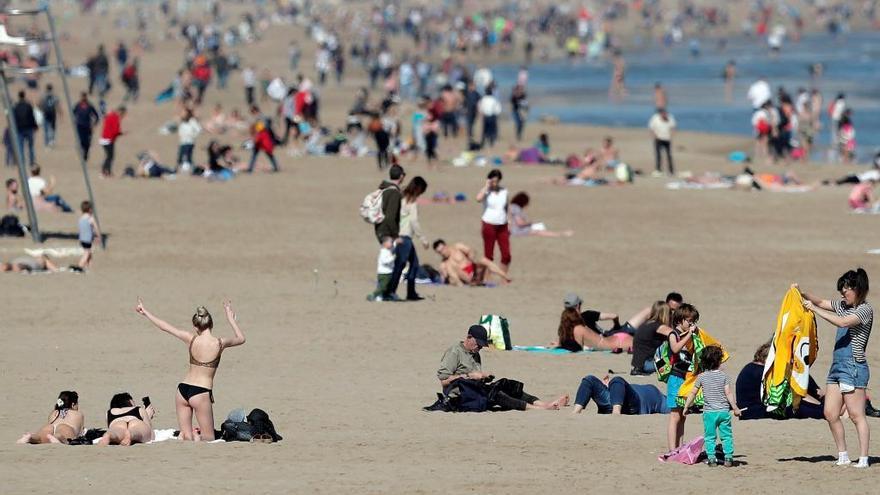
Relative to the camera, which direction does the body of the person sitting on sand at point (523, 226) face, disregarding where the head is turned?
to the viewer's right

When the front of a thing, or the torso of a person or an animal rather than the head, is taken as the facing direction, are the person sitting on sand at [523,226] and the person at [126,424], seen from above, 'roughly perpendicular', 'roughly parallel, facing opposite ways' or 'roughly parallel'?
roughly perpendicular

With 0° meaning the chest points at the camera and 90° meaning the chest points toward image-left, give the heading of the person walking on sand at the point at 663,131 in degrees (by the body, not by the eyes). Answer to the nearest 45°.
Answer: approximately 0°

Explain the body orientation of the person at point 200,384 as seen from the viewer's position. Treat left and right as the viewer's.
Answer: facing away from the viewer

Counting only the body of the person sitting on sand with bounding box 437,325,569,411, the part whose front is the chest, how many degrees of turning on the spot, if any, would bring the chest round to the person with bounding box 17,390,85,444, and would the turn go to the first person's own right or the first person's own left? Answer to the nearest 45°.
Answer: approximately 135° to the first person's own right

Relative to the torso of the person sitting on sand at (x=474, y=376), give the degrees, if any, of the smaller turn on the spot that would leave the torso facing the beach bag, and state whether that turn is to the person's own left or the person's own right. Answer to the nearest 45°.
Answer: approximately 90° to the person's own left

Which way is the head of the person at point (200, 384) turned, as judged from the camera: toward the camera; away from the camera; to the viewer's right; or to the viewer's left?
away from the camera

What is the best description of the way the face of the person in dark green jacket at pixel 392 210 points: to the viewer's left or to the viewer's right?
to the viewer's right

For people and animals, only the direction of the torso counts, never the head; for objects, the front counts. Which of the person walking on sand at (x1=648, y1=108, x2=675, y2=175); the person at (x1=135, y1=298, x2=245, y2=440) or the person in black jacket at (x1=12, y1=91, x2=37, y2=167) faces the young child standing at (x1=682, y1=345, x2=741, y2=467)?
the person walking on sand

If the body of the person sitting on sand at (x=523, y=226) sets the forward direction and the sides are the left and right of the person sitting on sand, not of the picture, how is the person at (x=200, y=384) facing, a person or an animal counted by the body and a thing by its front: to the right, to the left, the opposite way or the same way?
to the left

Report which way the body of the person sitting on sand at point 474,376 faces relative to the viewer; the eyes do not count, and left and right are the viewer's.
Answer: facing to the right of the viewer

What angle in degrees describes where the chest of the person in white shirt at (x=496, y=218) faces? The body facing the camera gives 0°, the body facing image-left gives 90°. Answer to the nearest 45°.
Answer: approximately 0°

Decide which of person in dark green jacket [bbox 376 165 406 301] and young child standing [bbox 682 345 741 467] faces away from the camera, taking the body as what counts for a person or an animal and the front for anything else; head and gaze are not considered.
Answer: the young child standing

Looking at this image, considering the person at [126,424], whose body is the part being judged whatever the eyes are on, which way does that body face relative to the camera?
away from the camera

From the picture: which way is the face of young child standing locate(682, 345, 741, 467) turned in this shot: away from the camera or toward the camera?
away from the camera
